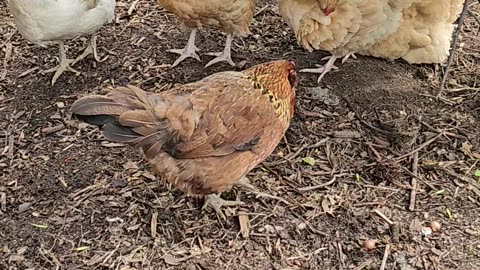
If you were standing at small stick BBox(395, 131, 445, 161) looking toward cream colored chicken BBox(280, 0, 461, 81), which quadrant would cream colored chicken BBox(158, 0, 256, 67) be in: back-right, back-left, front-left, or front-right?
front-left

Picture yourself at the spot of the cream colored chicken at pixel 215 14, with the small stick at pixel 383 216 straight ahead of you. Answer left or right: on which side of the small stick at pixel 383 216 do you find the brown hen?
right

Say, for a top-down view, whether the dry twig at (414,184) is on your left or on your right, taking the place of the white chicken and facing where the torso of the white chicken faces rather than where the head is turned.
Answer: on your left

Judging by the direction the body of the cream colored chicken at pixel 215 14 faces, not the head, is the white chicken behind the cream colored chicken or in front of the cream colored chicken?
in front

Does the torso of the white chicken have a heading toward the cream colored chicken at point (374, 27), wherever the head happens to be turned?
no

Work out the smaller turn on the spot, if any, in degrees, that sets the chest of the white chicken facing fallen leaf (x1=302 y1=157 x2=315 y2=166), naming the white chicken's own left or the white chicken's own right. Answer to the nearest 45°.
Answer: approximately 90° to the white chicken's own left

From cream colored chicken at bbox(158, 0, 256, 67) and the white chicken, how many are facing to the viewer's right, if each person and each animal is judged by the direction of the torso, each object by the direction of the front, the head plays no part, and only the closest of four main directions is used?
0

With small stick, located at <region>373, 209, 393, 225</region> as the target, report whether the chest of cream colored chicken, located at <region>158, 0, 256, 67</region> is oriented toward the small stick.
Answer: no

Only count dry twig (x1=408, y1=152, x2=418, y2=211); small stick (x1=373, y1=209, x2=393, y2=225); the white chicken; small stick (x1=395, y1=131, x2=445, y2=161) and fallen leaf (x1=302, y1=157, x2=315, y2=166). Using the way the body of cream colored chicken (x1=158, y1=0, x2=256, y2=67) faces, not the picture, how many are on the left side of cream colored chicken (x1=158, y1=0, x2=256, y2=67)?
4

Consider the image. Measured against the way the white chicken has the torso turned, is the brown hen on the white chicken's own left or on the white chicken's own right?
on the white chicken's own left

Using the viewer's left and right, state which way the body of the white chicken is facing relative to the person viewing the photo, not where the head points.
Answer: facing the viewer and to the left of the viewer

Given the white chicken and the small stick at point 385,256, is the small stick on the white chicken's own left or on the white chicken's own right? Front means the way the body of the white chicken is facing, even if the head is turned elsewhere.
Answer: on the white chicken's own left
